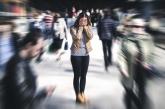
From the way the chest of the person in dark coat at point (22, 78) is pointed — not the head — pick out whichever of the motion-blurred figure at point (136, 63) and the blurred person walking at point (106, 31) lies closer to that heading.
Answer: the motion-blurred figure

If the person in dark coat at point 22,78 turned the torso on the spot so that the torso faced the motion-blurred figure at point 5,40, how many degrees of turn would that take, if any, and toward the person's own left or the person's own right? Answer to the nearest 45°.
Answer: approximately 90° to the person's own left

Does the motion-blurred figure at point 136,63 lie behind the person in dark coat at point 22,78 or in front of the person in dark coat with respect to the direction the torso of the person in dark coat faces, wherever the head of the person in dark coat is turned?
in front

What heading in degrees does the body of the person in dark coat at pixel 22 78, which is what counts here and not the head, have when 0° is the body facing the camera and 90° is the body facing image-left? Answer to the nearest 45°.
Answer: approximately 270°

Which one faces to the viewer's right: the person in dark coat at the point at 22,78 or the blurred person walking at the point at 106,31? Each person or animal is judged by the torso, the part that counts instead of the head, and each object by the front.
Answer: the person in dark coat

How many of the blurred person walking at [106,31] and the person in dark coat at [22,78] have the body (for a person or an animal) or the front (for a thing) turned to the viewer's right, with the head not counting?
1
